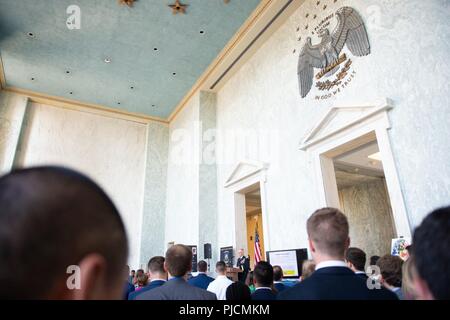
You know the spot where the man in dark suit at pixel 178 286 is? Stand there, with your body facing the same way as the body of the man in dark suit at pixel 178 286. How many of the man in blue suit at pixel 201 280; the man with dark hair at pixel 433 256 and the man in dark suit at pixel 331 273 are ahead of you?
1

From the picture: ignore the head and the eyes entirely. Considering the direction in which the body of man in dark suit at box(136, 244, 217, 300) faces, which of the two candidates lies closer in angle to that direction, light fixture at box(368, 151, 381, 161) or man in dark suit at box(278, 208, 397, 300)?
the light fixture

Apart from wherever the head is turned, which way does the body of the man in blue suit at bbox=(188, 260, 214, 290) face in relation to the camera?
away from the camera

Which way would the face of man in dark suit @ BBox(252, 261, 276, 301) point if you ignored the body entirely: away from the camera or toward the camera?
away from the camera

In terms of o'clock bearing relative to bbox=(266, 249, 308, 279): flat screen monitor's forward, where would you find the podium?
The podium is roughly at 3 o'clock from the flat screen monitor.

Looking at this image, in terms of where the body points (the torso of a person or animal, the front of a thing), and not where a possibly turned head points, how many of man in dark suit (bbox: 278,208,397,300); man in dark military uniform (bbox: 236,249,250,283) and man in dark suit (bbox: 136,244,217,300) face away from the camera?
2

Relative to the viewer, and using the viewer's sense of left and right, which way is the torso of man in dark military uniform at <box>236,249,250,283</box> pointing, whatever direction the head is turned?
facing the viewer and to the left of the viewer

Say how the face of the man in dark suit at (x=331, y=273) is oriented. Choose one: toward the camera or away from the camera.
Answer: away from the camera

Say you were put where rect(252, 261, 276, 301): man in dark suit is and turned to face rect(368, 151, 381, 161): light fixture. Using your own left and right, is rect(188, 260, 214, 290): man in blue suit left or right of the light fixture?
left

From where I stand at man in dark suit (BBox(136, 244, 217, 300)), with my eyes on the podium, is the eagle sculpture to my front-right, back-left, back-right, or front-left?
front-right

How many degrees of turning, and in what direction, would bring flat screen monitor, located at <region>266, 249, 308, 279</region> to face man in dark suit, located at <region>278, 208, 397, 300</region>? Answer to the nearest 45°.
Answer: approximately 45° to its left

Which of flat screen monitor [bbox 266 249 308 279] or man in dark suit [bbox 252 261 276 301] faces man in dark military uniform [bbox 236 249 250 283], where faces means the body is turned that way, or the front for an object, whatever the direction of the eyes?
man in dark suit [bbox 252 261 276 301]

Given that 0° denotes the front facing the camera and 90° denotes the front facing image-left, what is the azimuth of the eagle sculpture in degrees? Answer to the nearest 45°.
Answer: approximately 45°

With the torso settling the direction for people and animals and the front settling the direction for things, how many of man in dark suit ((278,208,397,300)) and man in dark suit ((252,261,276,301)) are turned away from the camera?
2

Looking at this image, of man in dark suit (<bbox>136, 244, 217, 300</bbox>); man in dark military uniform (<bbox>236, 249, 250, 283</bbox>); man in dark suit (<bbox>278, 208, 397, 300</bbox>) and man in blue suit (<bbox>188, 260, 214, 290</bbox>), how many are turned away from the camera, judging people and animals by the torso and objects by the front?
3

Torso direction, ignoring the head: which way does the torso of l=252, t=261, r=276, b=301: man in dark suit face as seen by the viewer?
away from the camera

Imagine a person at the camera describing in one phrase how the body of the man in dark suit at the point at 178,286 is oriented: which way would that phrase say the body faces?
away from the camera

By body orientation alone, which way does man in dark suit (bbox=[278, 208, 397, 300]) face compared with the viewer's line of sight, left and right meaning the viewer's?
facing away from the viewer

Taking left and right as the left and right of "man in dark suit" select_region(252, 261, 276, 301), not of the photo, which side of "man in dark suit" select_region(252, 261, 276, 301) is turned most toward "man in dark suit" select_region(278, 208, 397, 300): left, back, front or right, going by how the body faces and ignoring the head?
back

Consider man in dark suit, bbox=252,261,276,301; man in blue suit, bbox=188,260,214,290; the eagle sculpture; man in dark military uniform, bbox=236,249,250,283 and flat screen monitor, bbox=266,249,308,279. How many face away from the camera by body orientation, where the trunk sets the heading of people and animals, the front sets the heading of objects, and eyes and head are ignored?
2
